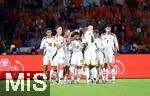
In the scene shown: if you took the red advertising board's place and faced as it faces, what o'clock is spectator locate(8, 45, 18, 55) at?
The spectator is roughly at 3 o'clock from the red advertising board.

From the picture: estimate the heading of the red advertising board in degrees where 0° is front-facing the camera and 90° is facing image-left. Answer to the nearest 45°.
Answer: approximately 0°

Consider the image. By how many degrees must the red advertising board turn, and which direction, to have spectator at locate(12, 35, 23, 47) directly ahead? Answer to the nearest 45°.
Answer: approximately 90° to its right
